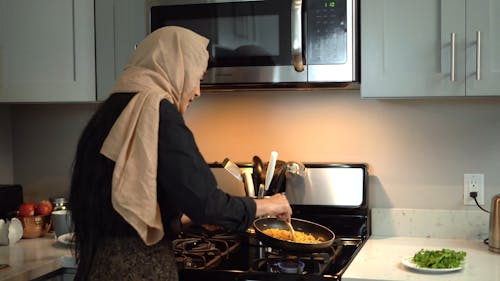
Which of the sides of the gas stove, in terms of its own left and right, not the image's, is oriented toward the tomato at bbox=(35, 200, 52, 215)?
right

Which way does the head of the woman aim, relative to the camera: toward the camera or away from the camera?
away from the camera

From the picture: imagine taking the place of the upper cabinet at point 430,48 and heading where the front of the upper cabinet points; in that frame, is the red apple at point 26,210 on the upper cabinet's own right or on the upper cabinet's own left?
on the upper cabinet's own right

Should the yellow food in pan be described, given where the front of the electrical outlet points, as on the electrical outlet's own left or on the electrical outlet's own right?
on the electrical outlet's own right

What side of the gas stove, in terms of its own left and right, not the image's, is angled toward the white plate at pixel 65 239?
right

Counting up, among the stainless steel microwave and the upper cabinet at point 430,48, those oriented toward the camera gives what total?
2

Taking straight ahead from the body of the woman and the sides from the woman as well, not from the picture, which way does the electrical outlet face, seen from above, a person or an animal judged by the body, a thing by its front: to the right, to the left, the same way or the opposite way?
the opposite way

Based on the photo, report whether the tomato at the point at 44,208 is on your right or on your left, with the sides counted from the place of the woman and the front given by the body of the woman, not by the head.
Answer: on your left

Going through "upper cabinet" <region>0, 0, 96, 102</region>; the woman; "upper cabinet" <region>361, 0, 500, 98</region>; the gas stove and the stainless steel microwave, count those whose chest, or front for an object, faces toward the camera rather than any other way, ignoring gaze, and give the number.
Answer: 4
